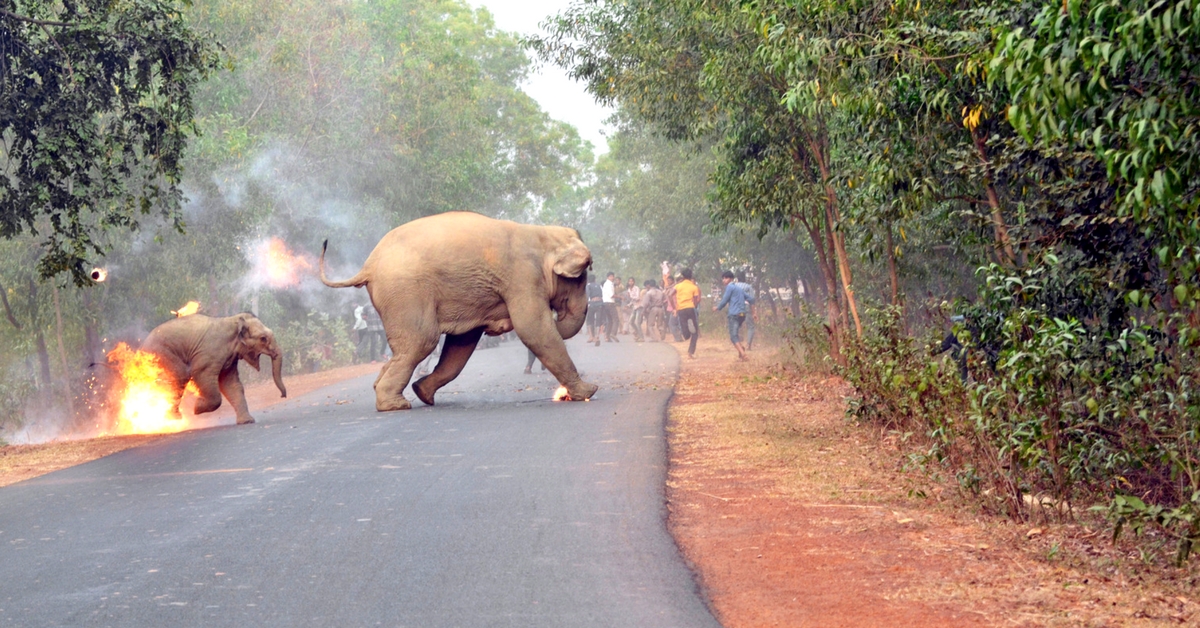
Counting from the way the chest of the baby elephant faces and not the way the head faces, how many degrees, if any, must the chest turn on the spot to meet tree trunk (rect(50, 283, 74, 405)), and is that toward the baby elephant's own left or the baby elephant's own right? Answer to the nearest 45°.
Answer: approximately 135° to the baby elephant's own left

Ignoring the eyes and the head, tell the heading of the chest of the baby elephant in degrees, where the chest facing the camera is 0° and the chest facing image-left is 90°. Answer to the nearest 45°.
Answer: approximately 270°

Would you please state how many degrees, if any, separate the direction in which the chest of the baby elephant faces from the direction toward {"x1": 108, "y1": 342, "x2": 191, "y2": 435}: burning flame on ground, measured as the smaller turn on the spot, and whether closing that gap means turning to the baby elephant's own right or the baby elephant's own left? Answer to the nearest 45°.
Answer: approximately 135° to the baby elephant's own left

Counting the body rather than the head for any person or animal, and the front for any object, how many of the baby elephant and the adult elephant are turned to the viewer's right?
2

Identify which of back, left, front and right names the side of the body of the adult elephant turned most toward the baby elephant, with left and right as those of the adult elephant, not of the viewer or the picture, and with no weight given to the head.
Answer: back

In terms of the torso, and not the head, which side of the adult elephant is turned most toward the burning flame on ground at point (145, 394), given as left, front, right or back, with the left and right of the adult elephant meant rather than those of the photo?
back

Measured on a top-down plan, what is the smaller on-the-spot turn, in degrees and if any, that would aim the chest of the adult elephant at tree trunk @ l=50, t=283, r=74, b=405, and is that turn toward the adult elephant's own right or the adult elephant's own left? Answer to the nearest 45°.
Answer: approximately 135° to the adult elephant's own left

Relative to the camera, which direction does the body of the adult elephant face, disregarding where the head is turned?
to the viewer's right
